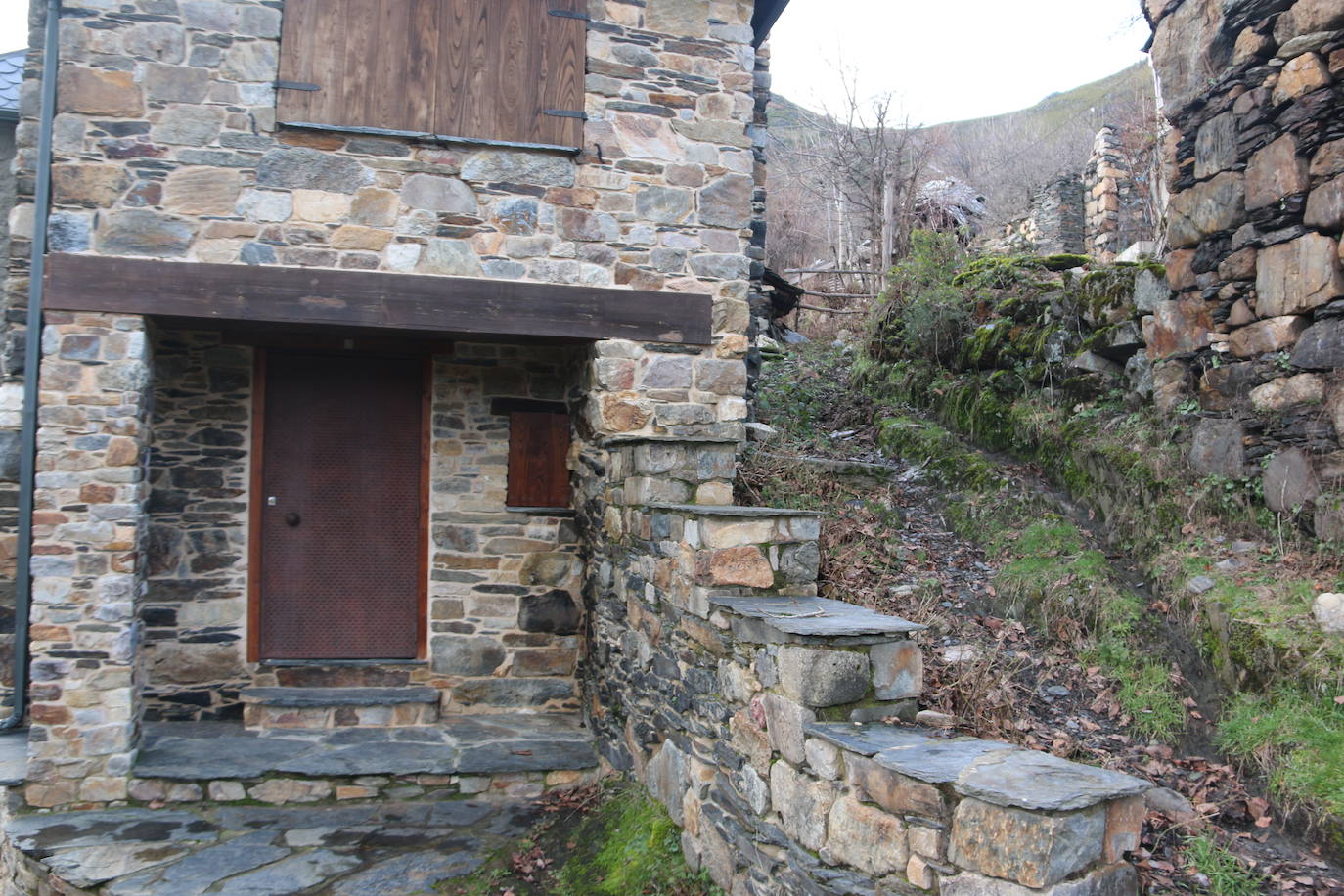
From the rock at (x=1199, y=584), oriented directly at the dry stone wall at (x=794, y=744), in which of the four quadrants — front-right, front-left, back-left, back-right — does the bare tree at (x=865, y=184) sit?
back-right

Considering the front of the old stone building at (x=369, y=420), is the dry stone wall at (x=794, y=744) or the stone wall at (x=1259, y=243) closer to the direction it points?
the dry stone wall

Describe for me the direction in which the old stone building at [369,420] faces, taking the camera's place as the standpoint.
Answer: facing the viewer

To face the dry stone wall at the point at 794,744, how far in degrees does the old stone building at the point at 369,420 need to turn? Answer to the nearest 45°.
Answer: approximately 45° to its left

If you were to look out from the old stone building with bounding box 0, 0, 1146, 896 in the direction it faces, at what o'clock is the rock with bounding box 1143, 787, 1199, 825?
The rock is roughly at 10 o'clock from the old stone building.

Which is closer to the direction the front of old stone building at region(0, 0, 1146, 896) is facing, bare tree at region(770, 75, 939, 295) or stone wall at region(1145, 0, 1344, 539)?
the stone wall

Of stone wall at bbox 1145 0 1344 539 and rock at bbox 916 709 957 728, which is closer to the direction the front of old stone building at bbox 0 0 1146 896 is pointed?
the rock

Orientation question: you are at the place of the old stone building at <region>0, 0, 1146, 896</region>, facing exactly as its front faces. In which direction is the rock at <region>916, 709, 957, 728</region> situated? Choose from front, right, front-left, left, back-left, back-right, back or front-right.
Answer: front-left

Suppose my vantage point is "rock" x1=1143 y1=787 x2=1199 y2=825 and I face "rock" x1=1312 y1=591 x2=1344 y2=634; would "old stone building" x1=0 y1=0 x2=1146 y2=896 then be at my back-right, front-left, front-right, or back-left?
back-left

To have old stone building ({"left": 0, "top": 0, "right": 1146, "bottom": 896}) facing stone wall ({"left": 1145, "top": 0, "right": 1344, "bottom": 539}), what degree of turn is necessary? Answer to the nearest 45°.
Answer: approximately 90° to its left

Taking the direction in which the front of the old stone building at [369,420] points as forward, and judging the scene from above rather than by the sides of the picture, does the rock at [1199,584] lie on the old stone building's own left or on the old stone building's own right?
on the old stone building's own left
